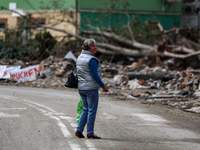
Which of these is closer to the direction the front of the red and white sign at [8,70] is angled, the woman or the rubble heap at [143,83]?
the woman

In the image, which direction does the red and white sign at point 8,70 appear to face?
toward the camera

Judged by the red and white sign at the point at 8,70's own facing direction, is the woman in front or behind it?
in front
